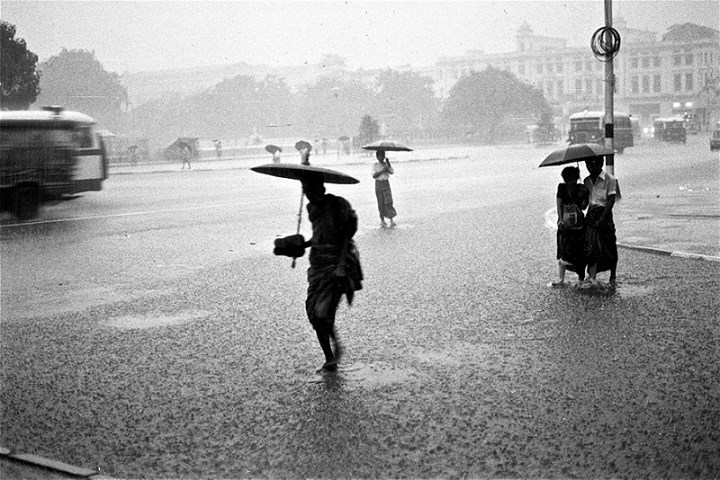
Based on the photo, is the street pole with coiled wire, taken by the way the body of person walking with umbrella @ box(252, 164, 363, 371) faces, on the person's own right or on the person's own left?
on the person's own right

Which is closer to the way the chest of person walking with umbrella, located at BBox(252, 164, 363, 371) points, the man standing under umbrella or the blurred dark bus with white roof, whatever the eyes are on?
the blurred dark bus with white roof

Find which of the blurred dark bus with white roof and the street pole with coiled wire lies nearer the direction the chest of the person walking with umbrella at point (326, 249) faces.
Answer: the blurred dark bus with white roof

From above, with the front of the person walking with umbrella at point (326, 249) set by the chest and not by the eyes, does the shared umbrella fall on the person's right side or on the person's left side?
on the person's right side
